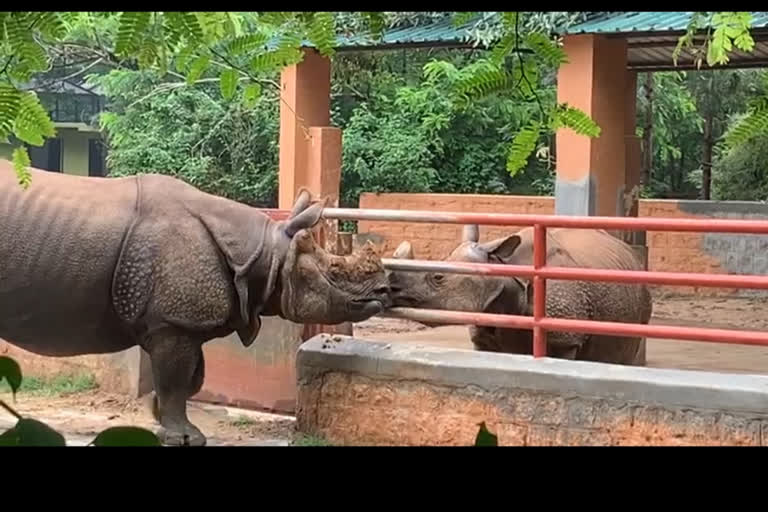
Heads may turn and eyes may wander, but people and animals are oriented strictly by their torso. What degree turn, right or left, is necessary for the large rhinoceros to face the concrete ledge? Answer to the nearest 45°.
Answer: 0° — it already faces it

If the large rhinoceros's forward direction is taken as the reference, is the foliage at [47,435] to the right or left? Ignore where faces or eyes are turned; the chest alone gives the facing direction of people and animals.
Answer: on its right

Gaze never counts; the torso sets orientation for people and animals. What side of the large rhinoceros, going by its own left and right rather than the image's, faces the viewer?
right

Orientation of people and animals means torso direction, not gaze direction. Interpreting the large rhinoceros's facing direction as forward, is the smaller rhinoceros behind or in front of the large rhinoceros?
in front

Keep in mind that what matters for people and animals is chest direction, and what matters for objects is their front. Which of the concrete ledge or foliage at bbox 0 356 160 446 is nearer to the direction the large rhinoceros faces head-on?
the concrete ledge

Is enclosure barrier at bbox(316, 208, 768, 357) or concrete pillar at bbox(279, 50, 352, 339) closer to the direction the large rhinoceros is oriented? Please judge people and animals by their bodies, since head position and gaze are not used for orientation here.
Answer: the enclosure barrier

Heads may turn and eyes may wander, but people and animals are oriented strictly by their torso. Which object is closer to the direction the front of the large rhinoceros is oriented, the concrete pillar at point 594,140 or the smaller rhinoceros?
the smaller rhinoceros
